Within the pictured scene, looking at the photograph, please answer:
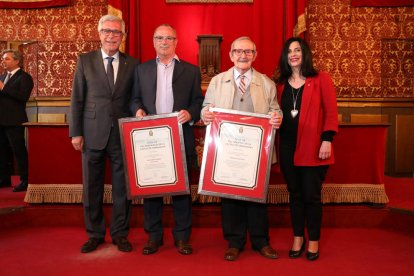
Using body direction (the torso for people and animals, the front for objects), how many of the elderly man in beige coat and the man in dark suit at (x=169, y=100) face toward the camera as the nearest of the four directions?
2

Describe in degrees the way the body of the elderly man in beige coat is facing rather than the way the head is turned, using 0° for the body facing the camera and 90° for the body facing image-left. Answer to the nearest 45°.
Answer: approximately 0°
